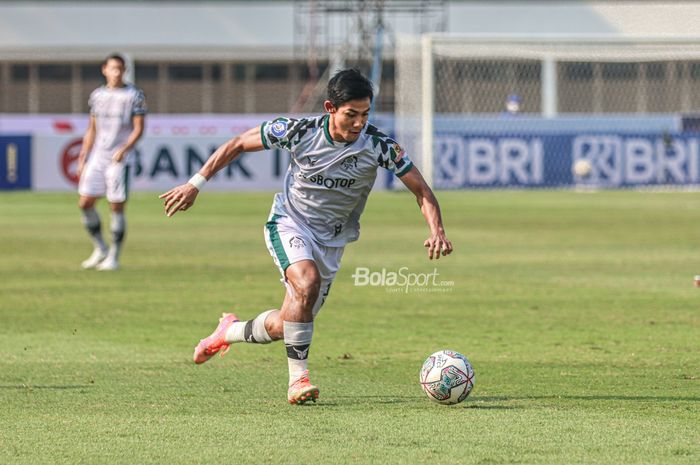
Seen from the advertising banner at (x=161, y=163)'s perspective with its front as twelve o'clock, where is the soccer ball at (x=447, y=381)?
The soccer ball is roughly at 12 o'clock from the advertising banner.

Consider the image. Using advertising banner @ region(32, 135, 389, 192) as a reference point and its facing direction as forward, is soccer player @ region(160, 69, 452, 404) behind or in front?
in front

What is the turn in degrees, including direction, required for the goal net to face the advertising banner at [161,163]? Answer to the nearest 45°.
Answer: approximately 90° to its right

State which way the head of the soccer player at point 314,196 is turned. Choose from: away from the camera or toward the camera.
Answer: toward the camera

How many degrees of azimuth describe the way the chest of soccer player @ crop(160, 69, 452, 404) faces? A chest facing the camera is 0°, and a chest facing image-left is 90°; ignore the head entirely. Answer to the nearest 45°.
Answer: approximately 315°

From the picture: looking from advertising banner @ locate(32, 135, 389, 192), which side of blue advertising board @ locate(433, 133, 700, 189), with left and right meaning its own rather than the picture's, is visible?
right

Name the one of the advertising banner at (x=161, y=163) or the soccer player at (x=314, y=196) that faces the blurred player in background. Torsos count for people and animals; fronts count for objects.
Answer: the advertising banner

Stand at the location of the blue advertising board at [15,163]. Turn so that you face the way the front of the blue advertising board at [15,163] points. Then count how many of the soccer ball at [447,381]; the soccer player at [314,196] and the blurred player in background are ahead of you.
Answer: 3

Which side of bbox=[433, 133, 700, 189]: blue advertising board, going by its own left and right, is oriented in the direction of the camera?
front

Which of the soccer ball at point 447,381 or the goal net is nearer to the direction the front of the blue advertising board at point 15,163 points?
the soccer ball

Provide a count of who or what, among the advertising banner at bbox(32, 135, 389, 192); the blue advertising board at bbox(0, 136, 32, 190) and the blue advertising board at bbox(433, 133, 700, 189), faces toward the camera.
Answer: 3

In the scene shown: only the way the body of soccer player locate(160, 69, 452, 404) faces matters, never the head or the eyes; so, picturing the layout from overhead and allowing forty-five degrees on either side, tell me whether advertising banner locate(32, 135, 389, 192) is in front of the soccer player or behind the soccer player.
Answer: behind

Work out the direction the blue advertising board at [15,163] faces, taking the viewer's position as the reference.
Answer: facing the viewer
